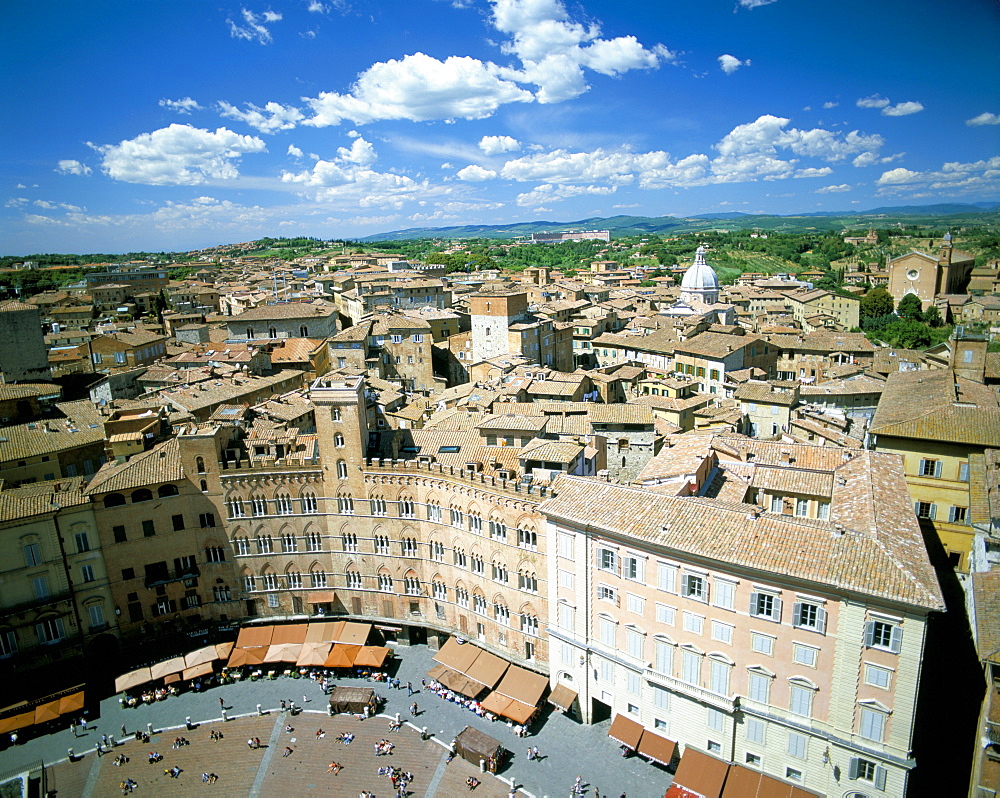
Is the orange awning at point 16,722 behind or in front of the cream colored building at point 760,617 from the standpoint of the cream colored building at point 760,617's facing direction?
in front

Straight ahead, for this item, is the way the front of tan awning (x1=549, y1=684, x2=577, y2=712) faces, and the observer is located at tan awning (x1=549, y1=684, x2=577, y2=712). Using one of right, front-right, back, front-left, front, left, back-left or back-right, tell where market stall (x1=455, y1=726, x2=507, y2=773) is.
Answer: front

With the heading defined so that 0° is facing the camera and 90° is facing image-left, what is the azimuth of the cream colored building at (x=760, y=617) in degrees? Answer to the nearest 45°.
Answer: approximately 45°

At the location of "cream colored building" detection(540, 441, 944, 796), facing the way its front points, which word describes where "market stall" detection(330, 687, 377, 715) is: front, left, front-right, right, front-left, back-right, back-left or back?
front-right

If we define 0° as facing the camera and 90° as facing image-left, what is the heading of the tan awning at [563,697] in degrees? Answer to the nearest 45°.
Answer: approximately 45°

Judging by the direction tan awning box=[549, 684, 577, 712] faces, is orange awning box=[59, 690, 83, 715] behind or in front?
in front

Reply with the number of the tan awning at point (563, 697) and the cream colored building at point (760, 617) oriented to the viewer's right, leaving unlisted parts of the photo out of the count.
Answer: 0

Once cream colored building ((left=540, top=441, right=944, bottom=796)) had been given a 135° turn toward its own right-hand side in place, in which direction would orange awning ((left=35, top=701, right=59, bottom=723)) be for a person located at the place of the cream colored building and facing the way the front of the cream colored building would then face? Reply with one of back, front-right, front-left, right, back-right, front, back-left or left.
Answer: left
